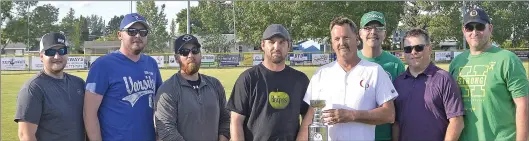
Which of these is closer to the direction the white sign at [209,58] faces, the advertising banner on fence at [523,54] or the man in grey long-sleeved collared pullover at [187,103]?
the man in grey long-sleeved collared pullover

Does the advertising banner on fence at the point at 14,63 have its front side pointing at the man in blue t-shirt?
yes

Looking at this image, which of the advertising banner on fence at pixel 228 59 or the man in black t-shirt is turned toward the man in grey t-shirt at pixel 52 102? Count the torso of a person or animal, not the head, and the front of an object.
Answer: the advertising banner on fence

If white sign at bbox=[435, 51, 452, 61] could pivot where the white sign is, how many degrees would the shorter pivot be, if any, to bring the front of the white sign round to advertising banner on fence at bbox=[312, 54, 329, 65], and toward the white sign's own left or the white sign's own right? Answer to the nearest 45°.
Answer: approximately 45° to the white sign's own right

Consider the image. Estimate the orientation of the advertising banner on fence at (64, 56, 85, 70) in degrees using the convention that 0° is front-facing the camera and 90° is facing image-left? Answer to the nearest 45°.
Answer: approximately 0°

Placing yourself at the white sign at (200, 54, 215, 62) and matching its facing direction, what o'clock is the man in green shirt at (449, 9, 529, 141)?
The man in green shirt is roughly at 12 o'clock from the white sign.

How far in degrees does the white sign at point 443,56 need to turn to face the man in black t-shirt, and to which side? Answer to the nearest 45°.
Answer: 0° — it already faces them

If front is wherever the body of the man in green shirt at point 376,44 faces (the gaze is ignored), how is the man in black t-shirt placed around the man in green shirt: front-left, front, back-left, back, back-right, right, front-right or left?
front-right

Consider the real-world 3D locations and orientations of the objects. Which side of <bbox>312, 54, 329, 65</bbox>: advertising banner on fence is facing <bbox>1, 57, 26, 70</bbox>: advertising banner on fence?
right

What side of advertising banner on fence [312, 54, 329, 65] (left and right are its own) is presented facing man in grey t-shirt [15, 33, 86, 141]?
front

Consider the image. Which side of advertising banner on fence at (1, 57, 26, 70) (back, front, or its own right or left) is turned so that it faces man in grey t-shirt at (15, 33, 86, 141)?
front

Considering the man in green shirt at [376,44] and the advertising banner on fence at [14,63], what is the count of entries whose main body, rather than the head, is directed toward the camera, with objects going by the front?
2
